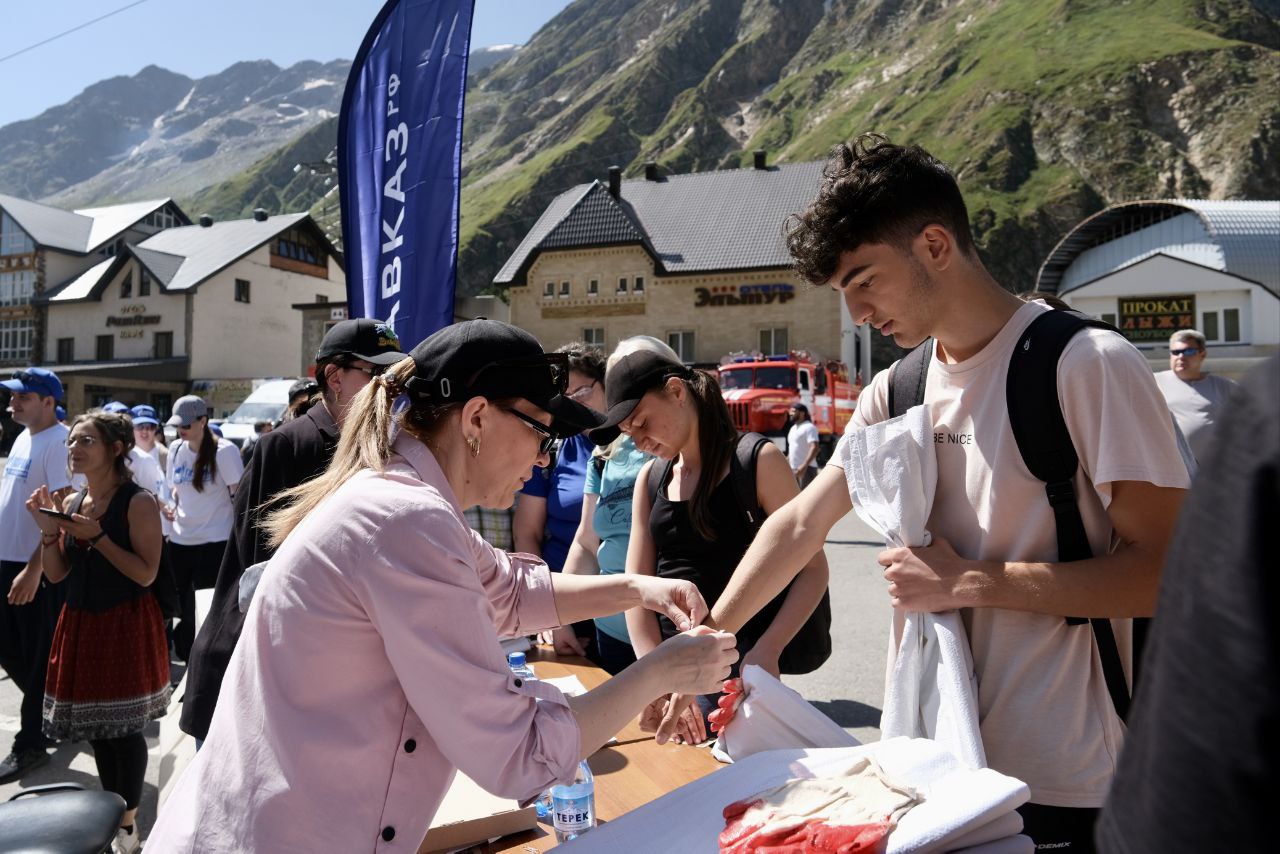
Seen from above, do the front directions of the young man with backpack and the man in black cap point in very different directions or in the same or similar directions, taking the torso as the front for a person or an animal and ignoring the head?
very different directions

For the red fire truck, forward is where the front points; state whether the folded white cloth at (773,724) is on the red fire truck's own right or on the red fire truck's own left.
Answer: on the red fire truck's own left

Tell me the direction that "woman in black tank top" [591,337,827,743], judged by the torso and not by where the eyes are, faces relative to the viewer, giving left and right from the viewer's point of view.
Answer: facing the viewer and to the left of the viewer

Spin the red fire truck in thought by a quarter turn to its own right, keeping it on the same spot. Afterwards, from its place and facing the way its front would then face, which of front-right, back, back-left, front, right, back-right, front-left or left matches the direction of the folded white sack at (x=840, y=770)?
back-left

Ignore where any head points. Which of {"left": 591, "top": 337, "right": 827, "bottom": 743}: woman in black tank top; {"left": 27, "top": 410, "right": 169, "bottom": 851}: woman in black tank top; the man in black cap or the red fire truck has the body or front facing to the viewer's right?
the man in black cap

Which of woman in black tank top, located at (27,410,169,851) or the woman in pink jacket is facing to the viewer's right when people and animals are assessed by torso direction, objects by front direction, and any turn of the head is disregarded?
the woman in pink jacket

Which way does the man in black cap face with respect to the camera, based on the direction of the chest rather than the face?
to the viewer's right

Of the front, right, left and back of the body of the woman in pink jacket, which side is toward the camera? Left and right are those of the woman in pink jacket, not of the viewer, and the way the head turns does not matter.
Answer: right

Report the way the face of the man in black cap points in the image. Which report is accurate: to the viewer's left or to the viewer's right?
to the viewer's right

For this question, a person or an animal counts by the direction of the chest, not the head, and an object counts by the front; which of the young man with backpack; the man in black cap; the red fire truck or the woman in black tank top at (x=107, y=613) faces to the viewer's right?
the man in black cap

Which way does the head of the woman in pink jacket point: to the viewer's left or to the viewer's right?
to the viewer's right

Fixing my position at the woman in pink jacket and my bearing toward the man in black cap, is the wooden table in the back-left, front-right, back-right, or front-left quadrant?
front-right

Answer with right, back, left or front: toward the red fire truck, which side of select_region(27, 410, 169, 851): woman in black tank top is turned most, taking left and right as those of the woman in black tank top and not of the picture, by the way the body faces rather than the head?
back

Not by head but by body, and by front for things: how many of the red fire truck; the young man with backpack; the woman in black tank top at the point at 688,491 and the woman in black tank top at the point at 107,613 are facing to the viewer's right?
0

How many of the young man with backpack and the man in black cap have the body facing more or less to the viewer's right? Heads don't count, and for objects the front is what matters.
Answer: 1

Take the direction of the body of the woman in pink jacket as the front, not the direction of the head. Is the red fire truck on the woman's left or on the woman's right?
on the woman's left

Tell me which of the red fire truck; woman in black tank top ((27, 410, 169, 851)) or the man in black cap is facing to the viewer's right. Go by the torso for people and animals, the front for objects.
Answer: the man in black cap
